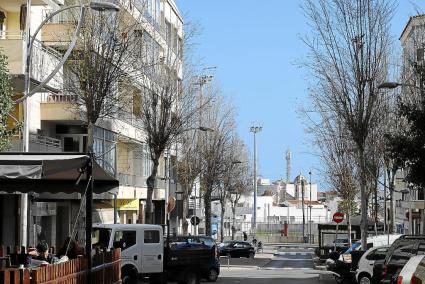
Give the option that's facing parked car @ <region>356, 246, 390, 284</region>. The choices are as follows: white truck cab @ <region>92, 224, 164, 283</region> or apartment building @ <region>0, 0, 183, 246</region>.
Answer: the apartment building

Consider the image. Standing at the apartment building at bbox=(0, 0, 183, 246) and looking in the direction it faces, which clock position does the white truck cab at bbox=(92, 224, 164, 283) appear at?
The white truck cab is roughly at 1 o'clock from the apartment building.

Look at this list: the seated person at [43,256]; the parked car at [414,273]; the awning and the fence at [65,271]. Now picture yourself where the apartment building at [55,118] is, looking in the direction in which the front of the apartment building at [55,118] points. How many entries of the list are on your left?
0

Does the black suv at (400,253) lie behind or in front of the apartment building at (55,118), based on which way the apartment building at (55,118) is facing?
in front

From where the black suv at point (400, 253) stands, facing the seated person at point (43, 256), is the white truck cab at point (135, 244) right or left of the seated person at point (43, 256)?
right

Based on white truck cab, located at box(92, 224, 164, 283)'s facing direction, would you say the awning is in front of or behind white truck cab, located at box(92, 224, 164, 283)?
in front

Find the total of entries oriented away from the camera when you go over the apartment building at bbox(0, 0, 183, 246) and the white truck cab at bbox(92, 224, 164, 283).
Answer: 0

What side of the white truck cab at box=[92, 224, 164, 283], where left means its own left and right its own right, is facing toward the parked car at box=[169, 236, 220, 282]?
back

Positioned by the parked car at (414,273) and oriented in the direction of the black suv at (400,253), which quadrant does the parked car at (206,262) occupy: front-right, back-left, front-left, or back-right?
front-left

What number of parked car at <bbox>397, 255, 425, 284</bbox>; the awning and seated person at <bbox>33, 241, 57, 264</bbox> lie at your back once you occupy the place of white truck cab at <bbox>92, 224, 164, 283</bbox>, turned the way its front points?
1

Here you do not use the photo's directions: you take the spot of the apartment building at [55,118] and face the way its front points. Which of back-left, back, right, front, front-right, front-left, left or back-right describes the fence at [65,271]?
front-right

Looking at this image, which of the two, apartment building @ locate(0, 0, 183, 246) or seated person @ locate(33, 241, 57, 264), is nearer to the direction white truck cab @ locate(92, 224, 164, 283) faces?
the seated person

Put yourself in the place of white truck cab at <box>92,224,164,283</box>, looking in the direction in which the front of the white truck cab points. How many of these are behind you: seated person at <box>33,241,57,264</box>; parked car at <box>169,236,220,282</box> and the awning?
1

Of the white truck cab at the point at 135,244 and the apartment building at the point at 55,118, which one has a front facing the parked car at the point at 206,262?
the apartment building

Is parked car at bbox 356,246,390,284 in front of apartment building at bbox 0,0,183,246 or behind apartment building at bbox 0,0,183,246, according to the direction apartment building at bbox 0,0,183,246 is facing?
in front

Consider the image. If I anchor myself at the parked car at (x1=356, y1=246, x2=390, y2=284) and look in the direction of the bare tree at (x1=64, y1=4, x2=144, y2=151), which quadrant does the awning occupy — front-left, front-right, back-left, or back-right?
front-left

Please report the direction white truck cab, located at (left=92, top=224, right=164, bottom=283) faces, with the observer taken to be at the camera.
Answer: facing the viewer and to the left of the viewer
